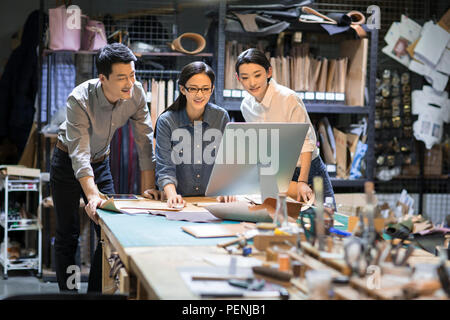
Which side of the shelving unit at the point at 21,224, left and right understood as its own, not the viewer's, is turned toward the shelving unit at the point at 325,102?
left

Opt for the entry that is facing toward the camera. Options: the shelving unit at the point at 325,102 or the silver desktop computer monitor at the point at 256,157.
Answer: the shelving unit

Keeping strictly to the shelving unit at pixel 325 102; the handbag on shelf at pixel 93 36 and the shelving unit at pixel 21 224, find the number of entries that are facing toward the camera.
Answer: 3

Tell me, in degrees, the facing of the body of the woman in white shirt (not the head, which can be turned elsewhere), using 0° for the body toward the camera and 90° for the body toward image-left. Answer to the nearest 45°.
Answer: approximately 45°

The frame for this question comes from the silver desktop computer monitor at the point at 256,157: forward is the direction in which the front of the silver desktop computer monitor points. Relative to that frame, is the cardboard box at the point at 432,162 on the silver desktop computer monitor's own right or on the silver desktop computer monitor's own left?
on the silver desktop computer monitor's own right

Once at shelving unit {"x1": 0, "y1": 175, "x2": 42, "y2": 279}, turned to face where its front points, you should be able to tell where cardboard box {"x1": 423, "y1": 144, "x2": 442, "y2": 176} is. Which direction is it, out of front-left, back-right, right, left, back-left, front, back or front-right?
left

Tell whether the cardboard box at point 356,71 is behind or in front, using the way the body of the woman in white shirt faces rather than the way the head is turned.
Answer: behind

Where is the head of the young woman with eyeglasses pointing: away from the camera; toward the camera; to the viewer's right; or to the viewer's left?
toward the camera

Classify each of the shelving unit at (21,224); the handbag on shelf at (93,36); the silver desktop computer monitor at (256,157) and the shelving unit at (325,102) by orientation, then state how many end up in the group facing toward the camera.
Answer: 3

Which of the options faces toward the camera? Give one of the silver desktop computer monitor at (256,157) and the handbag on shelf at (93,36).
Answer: the handbag on shelf

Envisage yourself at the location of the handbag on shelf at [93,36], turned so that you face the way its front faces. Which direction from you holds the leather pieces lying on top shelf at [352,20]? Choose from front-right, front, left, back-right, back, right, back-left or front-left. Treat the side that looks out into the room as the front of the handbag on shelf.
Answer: left

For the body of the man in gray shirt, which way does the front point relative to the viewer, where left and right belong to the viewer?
facing the viewer and to the right of the viewer

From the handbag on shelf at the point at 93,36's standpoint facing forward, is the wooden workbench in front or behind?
in front

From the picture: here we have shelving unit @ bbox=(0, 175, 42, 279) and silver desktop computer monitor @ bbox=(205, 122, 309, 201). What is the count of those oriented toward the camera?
1

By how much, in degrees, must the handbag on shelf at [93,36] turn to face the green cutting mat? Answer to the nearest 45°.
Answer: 0° — it already faces it

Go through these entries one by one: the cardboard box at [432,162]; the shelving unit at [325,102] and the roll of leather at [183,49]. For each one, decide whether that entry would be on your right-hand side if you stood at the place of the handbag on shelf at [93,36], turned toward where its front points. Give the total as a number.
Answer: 0

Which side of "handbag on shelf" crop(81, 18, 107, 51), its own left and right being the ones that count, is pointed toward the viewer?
front
